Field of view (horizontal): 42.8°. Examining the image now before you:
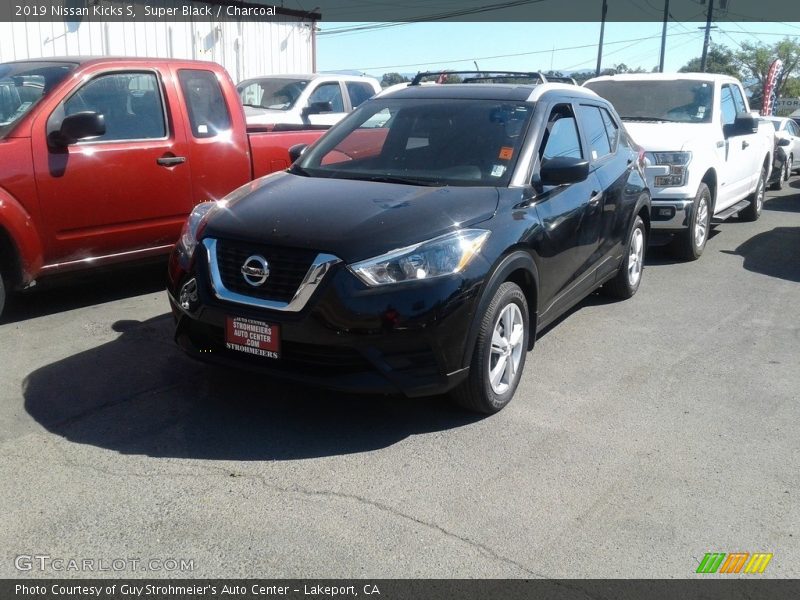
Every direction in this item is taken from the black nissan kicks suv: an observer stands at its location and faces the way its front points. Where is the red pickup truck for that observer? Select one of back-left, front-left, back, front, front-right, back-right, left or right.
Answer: right

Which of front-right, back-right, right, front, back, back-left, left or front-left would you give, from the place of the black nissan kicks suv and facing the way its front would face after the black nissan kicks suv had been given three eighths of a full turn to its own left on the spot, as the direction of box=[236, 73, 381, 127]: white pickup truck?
left

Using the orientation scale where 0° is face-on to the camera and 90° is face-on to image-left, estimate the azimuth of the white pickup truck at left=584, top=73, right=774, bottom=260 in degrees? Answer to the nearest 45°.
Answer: approximately 45°

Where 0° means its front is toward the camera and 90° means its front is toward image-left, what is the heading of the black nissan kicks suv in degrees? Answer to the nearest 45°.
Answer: approximately 45°

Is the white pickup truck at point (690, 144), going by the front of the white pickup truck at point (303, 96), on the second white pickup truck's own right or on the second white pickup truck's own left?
on the second white pickup truck's own left

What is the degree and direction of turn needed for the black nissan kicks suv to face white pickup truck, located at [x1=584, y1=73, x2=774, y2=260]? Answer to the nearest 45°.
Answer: approximately 180°

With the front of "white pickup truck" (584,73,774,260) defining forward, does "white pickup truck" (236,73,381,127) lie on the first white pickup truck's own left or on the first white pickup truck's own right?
on the first white pickup truck's own right
